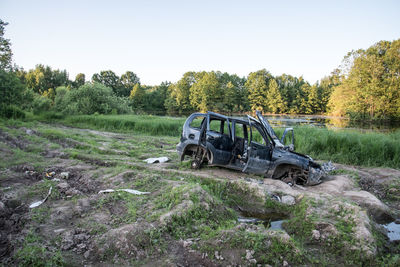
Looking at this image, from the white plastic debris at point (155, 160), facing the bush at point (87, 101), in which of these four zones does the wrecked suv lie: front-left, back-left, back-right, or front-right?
back-right

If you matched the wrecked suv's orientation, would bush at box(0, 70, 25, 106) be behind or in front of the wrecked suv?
behind

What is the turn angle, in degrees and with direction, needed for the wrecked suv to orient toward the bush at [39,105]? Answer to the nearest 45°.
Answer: approximately 135° to its left

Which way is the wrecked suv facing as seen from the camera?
to the viewer's right

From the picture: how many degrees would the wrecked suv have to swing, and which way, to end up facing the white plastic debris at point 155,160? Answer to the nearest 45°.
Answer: approximately 180°

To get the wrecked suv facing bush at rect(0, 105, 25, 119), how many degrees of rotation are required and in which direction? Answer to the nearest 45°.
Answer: approximately 135° to its left

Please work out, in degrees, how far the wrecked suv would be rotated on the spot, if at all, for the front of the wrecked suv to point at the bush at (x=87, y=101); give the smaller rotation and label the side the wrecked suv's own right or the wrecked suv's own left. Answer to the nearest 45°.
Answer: approximately 135° to the wrecked suv's own left
